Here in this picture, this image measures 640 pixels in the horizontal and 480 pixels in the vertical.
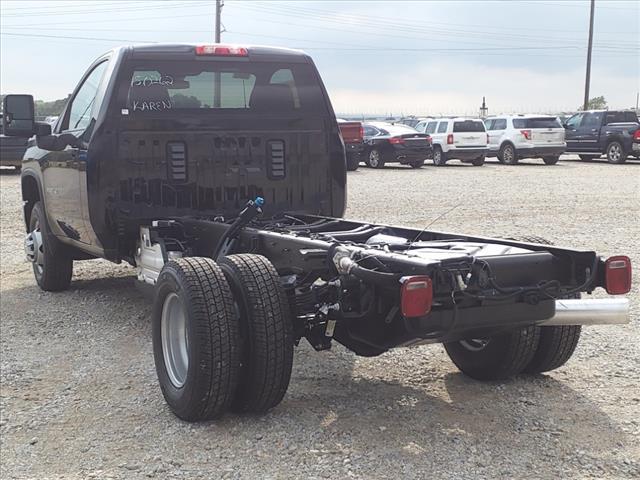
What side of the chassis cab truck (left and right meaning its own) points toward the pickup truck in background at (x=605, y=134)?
right

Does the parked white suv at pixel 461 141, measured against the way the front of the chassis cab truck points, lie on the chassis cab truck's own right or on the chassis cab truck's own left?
on the chassis cab truck's own right

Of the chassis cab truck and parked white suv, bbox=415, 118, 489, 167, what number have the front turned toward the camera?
0

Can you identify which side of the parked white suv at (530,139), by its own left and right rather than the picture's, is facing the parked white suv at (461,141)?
left

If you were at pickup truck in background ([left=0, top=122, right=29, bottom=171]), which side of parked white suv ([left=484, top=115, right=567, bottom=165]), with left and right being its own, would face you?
left

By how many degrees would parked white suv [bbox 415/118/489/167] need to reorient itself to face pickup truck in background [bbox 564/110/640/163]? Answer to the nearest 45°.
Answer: approximately 135° to its right

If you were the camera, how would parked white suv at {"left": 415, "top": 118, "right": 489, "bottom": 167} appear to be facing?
facing away from the viewer and to the left of the viewer

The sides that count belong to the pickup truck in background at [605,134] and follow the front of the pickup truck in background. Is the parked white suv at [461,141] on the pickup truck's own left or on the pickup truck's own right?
on the pickup truck's own left

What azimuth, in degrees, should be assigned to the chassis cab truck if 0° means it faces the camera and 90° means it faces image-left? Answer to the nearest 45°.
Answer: approximately 135°

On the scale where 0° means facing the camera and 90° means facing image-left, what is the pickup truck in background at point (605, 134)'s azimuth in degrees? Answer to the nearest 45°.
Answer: approximately 135°

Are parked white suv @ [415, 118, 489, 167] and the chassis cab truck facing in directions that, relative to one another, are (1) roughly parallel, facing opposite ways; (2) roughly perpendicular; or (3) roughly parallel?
roughly parallel

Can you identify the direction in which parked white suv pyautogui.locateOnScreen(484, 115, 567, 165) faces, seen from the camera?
facing away from the viewer and to the left of the viewer

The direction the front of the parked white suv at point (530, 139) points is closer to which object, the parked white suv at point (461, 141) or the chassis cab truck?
the parked white suv

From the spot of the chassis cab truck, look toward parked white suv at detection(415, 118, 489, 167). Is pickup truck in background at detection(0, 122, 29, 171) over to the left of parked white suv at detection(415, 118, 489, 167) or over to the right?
left

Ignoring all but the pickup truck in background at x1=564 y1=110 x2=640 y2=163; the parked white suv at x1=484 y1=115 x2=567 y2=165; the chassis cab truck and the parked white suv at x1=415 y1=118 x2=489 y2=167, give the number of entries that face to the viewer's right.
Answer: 0

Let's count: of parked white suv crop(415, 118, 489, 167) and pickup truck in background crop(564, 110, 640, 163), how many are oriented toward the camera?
0
